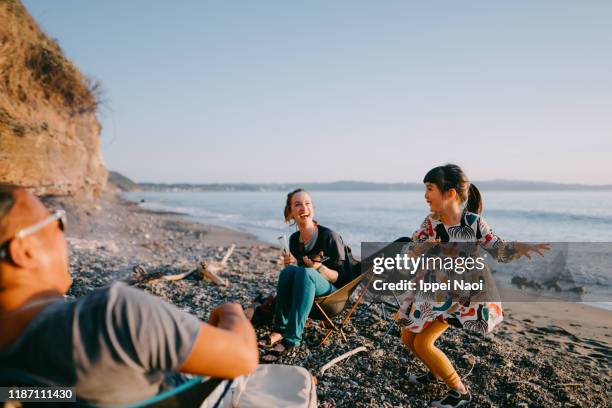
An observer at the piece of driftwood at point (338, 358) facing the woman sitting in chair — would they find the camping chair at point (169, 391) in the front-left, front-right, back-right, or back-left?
back-left

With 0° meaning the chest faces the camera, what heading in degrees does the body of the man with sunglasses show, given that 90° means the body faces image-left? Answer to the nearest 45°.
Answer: approximately 225°

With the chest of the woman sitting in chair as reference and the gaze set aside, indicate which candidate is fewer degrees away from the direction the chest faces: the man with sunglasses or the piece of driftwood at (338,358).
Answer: the man with sunglasses

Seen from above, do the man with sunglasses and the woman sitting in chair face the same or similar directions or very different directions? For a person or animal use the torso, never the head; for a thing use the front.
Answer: very different directions

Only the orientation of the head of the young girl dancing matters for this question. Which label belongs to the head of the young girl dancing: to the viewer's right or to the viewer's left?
to the viewer's left

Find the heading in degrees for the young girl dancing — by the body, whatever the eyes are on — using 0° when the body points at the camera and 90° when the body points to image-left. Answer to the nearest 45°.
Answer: approximately 45°
